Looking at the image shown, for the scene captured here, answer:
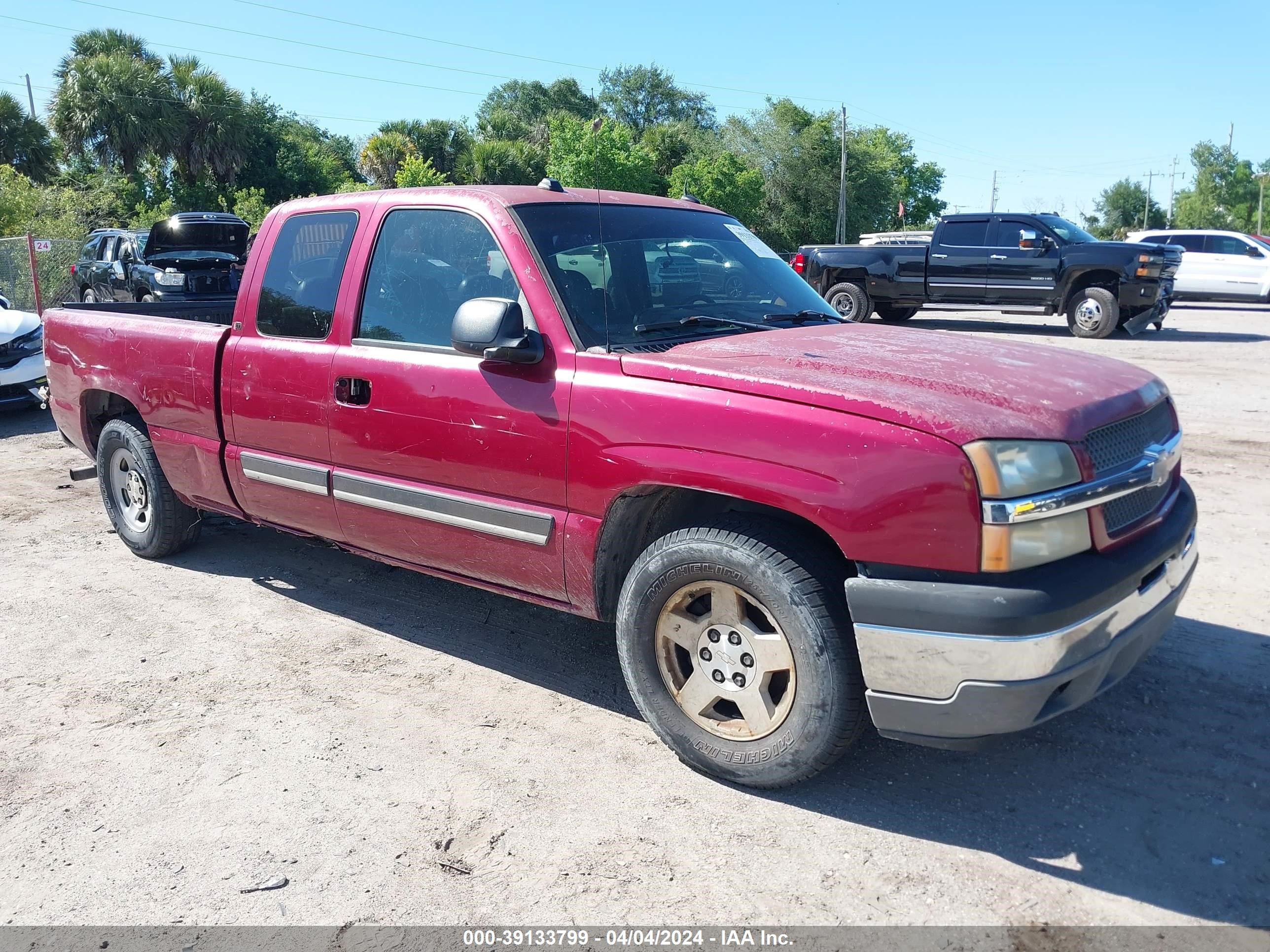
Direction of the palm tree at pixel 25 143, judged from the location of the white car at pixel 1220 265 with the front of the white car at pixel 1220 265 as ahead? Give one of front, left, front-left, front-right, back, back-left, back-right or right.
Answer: back

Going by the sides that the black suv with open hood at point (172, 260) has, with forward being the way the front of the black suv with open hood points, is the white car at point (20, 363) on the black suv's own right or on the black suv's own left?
on the black suv's own right

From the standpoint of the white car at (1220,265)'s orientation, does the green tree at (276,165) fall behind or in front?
behind

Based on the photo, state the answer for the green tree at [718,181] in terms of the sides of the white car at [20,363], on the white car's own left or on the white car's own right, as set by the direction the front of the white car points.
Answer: on the white car's own left

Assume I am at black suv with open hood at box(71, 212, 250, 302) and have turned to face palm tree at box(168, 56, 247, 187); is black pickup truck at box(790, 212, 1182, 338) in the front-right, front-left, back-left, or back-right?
back-right

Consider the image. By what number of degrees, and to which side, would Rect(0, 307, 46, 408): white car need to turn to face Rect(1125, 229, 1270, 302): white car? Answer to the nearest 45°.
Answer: approximately 45° to its left

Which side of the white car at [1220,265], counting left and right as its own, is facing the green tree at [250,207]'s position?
back

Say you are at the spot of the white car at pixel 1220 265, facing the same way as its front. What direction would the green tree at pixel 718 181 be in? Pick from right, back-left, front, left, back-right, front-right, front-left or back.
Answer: back-left

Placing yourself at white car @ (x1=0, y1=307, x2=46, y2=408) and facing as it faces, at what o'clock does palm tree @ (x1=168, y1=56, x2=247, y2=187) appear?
The palm tree is roughly at 8 o'clock from the white car.

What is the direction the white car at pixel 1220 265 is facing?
to the viewer's right

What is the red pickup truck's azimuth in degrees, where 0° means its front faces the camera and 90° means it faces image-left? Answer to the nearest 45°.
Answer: approximately 315°

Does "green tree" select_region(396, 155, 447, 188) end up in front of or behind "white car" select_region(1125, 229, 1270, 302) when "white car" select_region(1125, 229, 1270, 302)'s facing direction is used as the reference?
behind

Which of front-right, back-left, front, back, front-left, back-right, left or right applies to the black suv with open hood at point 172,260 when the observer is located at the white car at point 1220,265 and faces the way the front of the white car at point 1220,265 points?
back-right
